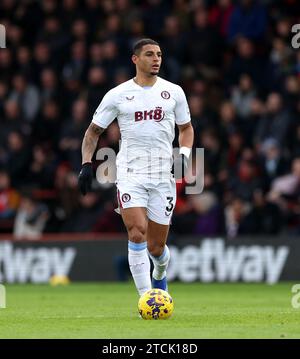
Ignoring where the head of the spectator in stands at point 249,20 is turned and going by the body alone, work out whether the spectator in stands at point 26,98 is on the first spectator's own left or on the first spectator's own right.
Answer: on the first spectator's own right

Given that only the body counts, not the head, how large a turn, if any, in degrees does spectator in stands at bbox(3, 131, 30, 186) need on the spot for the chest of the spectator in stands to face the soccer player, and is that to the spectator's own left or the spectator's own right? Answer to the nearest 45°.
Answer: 0° — they already face them

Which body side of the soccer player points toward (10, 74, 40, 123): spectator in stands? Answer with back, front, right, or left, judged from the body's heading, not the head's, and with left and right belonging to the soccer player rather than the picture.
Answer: back

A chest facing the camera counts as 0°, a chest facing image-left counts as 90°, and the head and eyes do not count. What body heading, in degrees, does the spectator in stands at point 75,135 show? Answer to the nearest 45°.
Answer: approximately 0°

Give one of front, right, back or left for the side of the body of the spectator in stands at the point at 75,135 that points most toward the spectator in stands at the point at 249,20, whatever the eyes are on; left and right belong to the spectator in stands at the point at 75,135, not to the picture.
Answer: left
